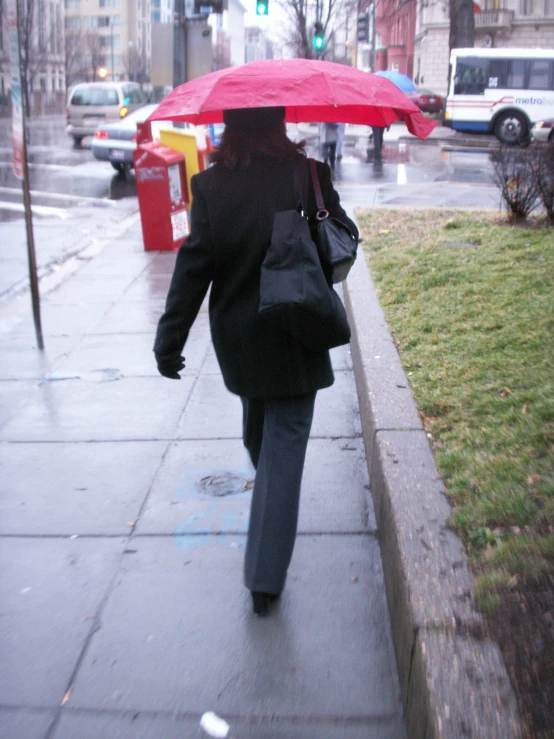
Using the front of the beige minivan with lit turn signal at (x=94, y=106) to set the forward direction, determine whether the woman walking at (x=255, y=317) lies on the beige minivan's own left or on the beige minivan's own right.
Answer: on the beige minivan's own right

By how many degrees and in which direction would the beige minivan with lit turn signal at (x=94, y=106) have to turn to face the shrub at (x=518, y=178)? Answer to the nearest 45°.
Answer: approximately 135° to its right

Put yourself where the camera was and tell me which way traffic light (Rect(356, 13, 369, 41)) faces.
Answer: facing the viewer and to the left of the viewer

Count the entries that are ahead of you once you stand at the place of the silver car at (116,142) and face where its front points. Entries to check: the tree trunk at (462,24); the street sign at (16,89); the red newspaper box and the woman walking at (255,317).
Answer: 1

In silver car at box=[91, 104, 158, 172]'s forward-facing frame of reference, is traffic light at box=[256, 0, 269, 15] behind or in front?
in front

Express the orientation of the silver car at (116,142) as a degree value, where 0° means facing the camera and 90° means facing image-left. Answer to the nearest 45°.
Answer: approximately 225°

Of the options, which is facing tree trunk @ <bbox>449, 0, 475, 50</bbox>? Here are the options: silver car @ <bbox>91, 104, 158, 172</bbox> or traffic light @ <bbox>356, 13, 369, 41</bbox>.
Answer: the silver car

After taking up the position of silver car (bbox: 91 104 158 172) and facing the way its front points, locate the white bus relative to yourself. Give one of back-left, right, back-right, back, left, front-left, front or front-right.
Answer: front

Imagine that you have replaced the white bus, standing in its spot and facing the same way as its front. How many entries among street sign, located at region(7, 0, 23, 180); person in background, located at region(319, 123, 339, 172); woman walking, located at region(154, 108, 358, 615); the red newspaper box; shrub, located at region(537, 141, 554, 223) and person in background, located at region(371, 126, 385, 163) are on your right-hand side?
0

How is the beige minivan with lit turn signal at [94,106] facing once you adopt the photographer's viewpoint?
facing away from the viewer and to the right of the viewer

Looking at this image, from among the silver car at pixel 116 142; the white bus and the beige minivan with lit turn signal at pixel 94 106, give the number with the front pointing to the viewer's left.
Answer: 1

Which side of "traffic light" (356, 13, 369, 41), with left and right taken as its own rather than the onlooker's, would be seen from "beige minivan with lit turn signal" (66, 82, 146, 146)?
front

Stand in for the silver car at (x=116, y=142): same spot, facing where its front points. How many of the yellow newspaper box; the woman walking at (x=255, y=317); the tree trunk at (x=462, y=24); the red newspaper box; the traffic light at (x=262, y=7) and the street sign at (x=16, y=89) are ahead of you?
2

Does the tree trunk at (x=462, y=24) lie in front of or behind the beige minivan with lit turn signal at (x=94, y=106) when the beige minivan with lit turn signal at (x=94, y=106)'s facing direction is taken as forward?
in front

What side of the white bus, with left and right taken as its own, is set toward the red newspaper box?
left

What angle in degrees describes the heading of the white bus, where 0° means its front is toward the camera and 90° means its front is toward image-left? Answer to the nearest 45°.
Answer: approximately 90°
